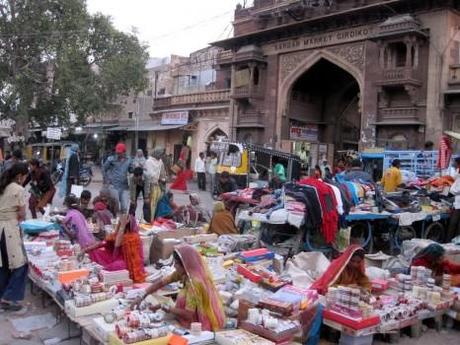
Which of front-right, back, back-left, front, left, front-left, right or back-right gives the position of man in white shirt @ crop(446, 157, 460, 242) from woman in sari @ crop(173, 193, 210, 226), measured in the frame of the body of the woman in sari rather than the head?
left

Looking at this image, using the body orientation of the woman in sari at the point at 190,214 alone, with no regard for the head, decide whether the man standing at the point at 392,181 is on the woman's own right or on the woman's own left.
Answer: on the woman's own left

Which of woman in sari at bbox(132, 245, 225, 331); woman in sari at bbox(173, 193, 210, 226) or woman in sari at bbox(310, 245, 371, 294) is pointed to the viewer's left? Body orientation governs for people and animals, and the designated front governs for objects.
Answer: woman in sari at bbox(132, 245, 225, 331)

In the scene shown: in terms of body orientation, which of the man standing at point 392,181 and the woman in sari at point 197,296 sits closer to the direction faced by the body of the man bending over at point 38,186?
the woman in sari

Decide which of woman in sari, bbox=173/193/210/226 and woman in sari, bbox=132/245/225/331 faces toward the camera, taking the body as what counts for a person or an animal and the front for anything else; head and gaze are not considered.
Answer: woman in sari, bbox=173/193/210/226

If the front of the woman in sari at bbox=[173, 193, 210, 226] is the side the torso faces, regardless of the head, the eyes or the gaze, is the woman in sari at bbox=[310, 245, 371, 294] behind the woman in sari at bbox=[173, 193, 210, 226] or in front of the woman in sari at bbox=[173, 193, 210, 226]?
in front

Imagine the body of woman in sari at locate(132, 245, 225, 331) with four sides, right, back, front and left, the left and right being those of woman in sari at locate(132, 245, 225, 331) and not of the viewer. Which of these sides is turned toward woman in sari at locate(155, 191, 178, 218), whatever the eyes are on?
right

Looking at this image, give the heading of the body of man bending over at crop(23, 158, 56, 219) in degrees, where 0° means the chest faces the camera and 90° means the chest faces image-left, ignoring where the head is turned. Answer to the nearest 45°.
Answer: approximately 45°

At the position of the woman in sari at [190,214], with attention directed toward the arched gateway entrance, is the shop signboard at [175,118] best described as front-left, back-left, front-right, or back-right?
front-left

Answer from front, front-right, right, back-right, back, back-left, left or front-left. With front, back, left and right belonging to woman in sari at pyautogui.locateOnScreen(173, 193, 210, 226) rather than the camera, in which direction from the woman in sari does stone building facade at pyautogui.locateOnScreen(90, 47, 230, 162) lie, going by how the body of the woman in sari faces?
back

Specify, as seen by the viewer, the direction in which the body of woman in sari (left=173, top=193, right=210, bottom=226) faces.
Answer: toward the camera

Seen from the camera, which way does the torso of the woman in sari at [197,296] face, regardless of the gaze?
to the viewer's left

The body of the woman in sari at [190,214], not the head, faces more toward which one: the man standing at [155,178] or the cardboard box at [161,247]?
the cardboard box

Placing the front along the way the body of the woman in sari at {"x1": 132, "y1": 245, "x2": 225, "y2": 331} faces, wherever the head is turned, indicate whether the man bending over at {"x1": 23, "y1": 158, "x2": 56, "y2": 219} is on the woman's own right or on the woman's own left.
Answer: on the woman's own right
